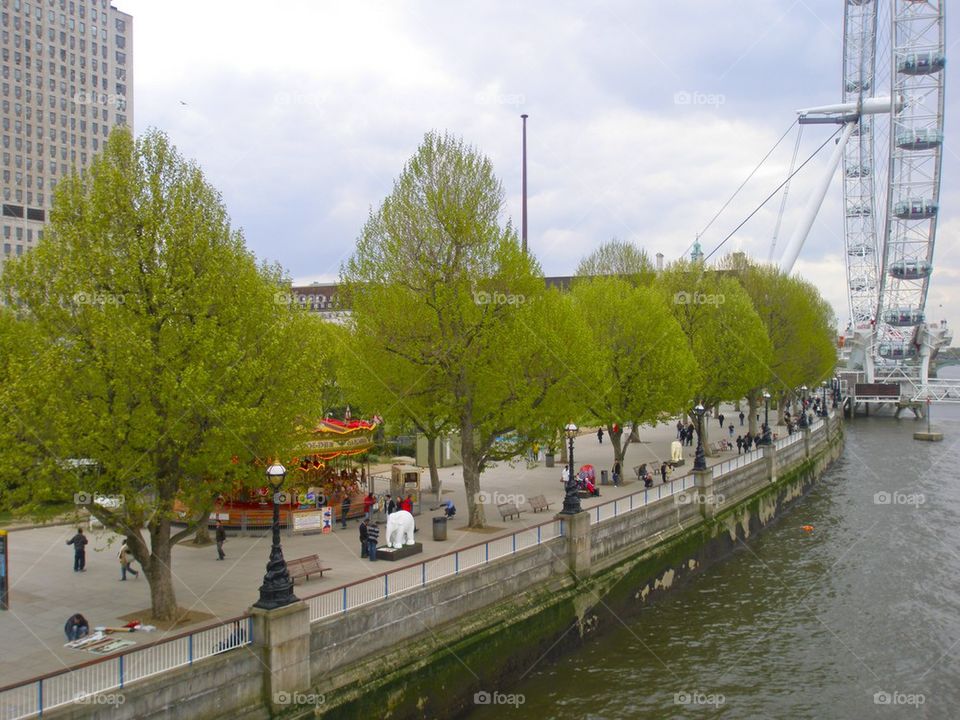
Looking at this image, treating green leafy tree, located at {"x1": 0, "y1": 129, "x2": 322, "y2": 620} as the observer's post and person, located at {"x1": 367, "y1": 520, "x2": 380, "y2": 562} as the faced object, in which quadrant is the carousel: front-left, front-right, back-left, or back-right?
front-left

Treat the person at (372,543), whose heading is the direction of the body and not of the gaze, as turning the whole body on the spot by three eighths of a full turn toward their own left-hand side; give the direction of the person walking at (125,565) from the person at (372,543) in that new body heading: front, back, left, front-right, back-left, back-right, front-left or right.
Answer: front-right

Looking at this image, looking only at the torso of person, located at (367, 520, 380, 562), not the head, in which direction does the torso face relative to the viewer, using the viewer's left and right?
facing away from the viewer

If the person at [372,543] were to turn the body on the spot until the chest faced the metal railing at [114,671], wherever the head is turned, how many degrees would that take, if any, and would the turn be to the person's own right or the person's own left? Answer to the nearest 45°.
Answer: approximately 180°

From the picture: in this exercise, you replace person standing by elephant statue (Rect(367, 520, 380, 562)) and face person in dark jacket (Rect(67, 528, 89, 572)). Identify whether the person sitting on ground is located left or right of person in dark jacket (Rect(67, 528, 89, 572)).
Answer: left

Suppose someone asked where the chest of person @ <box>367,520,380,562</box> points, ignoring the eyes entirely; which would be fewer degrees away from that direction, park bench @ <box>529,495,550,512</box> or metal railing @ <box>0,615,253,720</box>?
the park bench

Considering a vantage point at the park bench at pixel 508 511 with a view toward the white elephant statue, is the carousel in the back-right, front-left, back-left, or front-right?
front-right

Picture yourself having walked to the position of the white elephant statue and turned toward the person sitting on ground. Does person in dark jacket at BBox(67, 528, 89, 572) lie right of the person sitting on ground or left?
right

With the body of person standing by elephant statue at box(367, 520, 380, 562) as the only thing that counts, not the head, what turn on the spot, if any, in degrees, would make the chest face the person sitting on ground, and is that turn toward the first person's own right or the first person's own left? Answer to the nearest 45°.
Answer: approximately 135° to the first person's own left

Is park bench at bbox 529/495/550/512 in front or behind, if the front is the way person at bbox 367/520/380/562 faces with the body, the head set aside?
in front

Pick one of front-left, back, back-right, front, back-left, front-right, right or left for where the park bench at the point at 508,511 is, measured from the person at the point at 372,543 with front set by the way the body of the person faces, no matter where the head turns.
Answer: front-right

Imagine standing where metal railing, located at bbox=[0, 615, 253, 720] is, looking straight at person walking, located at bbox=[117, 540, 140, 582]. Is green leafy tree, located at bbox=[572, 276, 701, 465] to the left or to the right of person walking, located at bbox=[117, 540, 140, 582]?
right

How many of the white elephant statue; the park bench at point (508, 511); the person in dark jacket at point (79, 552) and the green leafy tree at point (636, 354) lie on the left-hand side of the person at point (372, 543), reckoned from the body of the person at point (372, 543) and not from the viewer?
1

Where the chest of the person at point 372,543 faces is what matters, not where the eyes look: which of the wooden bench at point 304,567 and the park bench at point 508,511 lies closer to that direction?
the park bench

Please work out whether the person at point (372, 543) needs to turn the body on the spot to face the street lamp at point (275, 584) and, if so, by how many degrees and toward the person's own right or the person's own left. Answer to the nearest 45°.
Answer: approximately 180°
